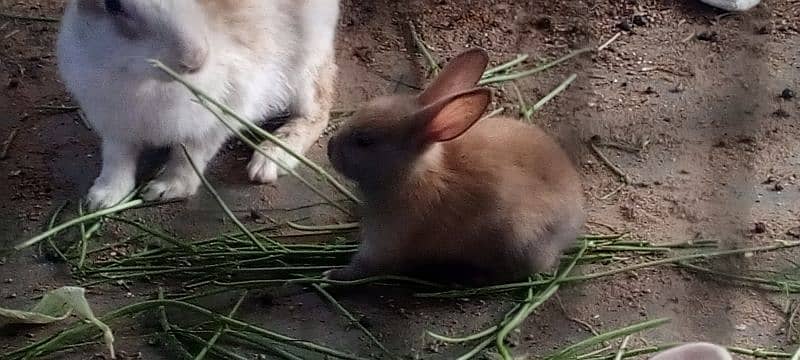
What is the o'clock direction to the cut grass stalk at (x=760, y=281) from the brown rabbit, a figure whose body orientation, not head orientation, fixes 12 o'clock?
The cut grass stalk is roughly at 6 o'clock from the brown rabbit.

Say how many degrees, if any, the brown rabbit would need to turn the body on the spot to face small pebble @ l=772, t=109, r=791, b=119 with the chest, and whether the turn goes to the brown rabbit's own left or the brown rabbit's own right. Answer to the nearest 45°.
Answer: approximately 135° to the brown rabbit's own right

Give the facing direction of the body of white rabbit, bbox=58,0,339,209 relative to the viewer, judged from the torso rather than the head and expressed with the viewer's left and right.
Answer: facing the viewer and to the left of the viewer

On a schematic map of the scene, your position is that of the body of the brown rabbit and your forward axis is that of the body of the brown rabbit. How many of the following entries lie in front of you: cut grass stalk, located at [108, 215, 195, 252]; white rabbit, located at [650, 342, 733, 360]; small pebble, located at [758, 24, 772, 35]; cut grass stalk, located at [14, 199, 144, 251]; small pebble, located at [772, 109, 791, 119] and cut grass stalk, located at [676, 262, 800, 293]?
2

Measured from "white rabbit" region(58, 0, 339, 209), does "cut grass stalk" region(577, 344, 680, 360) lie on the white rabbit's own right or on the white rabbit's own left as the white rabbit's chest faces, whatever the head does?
on the white rabbit's own left

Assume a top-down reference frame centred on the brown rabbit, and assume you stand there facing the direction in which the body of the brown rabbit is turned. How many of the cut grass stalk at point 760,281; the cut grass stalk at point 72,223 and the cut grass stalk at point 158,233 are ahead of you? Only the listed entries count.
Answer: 2

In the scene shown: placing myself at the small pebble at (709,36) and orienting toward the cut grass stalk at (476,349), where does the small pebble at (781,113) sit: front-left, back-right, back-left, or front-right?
front-left

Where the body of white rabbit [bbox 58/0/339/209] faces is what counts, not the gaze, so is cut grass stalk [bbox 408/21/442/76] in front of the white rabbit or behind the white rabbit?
behind

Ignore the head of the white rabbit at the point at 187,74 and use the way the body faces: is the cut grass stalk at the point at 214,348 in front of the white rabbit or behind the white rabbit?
in front

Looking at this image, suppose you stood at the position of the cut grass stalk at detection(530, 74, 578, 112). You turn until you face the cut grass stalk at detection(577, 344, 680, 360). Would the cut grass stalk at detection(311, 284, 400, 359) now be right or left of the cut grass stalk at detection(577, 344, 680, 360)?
right

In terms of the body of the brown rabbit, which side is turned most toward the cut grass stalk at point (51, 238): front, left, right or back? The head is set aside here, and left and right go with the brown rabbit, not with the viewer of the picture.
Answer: front

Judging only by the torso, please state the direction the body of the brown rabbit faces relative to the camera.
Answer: to the viewer's left

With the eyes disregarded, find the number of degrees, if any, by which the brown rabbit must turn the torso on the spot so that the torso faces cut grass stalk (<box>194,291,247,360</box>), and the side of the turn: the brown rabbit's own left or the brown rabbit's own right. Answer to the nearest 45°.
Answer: approximately 45° to the brown rabbit's own left

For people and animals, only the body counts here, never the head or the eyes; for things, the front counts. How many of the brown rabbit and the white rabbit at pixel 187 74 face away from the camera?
0

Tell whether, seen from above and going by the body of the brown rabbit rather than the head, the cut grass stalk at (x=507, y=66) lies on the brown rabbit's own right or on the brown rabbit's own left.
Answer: on the brown rabbit's own right

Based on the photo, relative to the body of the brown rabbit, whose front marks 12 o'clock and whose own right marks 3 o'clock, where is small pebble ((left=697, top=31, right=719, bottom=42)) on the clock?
The small pebble is roughly at 4 o'clock from the brown rabbit.

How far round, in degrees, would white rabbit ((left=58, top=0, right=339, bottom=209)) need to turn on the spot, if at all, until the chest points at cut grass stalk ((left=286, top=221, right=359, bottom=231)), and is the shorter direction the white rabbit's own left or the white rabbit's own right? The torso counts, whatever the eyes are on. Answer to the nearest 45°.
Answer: approximately 90° to the white rabbit's own left

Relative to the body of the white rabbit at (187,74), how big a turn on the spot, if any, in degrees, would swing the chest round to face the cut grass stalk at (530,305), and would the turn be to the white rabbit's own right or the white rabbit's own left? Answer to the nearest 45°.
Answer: approximately 90° to the white rabbit's own left
